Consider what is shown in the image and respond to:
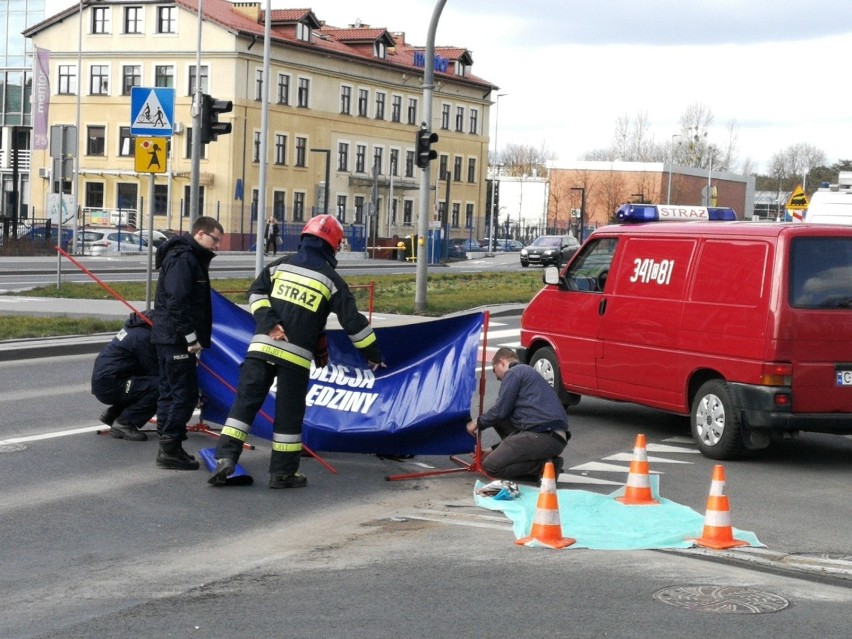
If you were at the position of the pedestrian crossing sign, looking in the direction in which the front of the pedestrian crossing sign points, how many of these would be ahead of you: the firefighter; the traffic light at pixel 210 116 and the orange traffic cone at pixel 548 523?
2

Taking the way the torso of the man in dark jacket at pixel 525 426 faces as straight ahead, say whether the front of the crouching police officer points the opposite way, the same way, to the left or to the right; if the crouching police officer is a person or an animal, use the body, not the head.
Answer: the opposite way

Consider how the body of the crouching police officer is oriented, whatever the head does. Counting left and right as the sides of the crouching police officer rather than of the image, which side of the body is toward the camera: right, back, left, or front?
right

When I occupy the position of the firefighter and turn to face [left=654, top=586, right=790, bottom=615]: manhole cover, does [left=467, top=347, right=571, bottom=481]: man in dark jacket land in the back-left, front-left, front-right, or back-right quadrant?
front-left

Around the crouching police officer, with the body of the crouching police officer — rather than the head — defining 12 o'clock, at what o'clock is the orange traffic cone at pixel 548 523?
The orange traffic cone is roughly at 2 o'clock from the crouching police officer.

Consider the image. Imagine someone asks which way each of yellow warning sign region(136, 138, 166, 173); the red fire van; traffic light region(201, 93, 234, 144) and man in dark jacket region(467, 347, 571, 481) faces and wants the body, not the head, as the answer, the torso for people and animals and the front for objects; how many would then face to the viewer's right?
1

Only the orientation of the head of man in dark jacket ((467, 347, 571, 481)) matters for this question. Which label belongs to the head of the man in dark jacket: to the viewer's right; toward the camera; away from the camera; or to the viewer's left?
to the viewer's left

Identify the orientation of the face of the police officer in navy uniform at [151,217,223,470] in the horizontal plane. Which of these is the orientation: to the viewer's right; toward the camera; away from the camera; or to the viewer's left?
to the viewer's right

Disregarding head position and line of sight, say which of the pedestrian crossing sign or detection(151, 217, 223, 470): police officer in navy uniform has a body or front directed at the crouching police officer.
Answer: the pedestrian crossing sign

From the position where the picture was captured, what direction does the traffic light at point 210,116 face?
facing to the right of the viewer

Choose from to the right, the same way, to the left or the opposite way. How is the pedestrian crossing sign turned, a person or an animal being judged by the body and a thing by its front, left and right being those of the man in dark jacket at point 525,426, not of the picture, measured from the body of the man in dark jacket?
to the left

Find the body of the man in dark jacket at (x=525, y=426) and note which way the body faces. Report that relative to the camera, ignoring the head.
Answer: to the viewer's left
